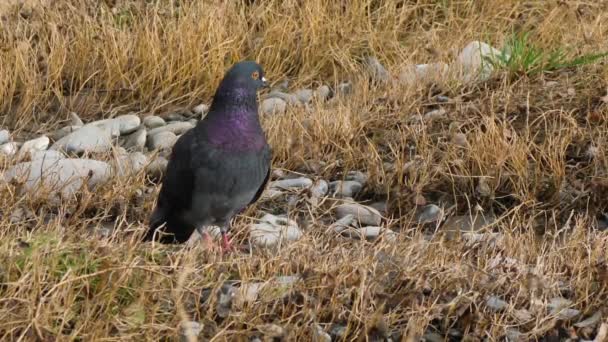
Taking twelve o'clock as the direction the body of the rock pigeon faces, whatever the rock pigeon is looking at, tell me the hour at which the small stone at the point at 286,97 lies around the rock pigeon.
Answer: The small stone is roughly at 8 o'clock from the rock pigeon.

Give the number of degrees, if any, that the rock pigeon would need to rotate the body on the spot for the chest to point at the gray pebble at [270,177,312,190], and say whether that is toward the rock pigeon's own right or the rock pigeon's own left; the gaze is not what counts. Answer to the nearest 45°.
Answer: approximately 90° to the rock pigeon's own left

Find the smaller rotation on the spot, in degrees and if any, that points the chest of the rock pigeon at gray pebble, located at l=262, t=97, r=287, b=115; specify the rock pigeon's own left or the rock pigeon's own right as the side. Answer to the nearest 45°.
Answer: approximately 135° to the rock pigeon's own left

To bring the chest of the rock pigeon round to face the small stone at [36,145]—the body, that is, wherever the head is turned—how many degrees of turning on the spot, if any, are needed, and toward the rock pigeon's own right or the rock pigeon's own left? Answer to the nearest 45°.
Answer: approximately 180°

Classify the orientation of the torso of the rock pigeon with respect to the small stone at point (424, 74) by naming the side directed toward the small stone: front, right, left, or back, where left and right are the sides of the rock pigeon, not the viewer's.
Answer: left

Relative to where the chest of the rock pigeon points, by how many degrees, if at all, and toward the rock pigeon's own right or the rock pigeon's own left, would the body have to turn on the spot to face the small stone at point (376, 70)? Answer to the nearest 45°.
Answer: approximately 90° to the rock pigeon's own left

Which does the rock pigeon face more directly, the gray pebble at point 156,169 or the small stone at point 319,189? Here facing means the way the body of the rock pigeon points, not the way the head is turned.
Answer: the small stone

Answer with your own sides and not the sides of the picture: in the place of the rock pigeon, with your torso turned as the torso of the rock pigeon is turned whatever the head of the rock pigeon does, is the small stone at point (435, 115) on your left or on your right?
on your left

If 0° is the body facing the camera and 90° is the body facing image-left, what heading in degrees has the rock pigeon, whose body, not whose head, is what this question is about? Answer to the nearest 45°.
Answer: approximately 315°

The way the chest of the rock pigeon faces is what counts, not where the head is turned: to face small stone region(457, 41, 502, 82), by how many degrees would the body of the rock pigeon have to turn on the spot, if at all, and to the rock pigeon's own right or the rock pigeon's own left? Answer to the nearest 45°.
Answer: approximately 90° to the rock pigeon's own left

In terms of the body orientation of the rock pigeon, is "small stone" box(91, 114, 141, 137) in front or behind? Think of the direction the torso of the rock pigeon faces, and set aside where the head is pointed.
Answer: behind

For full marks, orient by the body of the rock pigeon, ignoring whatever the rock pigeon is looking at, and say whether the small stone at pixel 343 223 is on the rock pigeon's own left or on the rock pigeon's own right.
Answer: on the rock pigeon's own left

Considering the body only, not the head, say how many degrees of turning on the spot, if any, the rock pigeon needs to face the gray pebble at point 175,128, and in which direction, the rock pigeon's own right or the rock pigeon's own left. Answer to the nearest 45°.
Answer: approximately 135° to the rock pigeon's own left

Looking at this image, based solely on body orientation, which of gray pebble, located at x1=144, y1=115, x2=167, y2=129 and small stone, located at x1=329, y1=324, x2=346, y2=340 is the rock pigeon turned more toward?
the small stone

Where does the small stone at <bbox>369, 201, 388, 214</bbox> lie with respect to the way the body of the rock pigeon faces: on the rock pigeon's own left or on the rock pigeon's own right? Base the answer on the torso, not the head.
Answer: on the rock pigeon's own left
